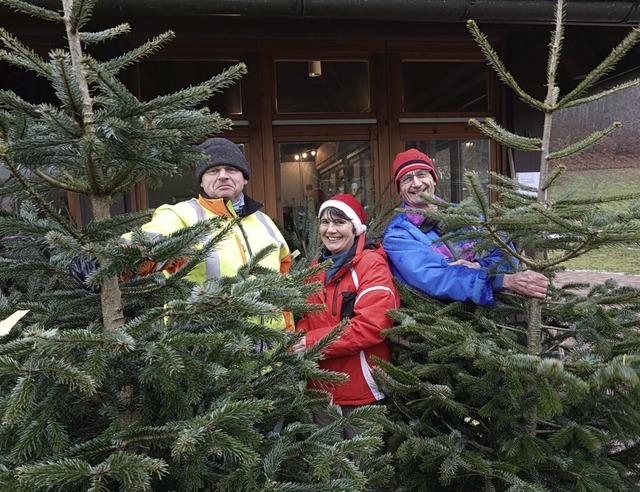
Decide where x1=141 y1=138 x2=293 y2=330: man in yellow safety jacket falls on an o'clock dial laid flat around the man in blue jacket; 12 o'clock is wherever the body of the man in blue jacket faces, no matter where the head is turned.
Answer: The man in yellow safety jacket is roughly at 4 o'clock from the man in blue jacket.

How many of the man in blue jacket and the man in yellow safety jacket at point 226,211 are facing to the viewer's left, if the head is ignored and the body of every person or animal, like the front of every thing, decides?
0

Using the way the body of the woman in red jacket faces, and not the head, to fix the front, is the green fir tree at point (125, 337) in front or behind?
in front

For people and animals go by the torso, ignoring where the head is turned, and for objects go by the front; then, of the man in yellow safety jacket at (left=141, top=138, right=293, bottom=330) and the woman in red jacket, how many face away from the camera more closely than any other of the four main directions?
0

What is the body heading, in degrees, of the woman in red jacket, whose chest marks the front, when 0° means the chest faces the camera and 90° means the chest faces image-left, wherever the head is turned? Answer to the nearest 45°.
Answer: approximately 45°

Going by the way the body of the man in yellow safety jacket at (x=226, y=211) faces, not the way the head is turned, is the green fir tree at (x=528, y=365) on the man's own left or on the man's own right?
on the man's own left

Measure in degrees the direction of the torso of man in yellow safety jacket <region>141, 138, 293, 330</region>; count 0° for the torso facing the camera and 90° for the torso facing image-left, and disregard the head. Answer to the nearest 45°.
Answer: approximately 0°
